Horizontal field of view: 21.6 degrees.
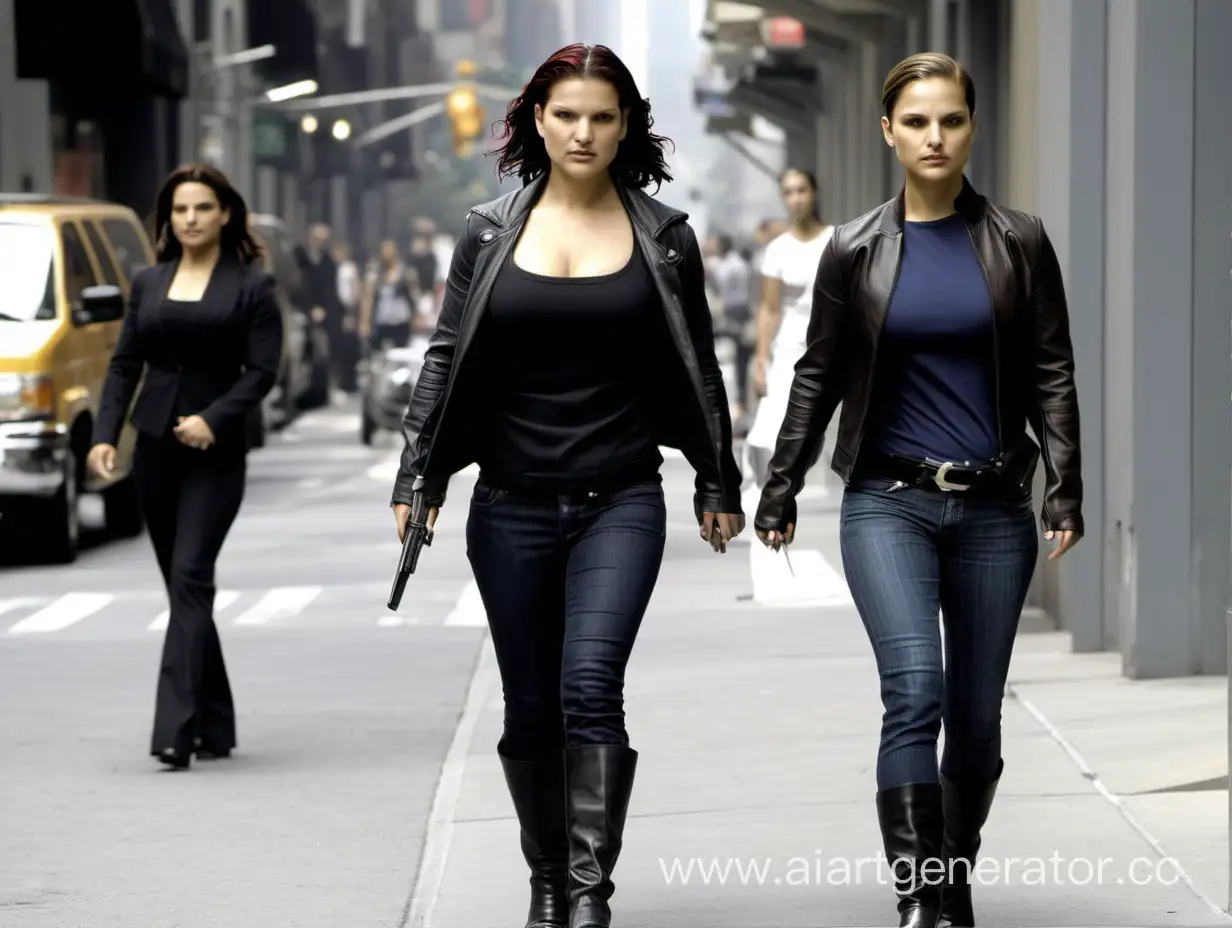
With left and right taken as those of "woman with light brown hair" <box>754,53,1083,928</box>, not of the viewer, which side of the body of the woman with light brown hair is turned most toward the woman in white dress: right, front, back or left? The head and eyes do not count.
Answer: back

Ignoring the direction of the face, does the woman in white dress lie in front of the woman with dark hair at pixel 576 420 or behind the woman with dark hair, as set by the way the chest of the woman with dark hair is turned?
behind

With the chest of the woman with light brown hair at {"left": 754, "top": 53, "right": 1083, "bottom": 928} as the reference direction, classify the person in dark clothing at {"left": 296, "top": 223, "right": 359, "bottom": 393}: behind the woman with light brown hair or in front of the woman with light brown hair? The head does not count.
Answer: behind

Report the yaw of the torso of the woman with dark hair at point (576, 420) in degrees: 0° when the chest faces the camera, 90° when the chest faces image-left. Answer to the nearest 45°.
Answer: approximately 0°

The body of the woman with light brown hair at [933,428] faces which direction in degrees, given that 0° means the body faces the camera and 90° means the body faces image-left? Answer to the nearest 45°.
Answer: approximately 0°

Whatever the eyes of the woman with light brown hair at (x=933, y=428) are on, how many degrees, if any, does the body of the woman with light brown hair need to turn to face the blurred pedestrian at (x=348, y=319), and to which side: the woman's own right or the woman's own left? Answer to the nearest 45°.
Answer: approximately 180°

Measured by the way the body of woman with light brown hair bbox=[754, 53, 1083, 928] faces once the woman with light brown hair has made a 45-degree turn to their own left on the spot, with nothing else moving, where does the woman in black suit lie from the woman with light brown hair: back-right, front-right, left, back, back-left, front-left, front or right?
back

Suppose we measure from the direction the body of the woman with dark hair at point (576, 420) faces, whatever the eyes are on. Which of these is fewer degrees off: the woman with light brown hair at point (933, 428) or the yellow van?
the woman with light brown hair

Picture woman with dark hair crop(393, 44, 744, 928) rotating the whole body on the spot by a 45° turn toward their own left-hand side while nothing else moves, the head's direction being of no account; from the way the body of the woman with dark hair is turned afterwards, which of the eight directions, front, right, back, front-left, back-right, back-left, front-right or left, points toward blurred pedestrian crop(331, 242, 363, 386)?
back-left

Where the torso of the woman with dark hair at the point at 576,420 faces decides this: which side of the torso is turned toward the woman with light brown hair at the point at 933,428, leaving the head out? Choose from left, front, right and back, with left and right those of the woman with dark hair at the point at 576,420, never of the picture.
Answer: left

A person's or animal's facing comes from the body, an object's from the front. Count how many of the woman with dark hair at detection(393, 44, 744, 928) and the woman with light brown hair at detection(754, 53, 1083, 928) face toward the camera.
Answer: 2

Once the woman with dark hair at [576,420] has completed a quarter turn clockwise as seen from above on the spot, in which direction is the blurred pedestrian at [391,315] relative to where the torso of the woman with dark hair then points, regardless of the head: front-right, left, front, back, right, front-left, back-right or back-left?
right

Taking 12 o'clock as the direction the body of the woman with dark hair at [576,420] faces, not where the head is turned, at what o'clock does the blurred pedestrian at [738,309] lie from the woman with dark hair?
The blurred pedestrian is roughly at 6 o'clock from the woman with dark hair.
